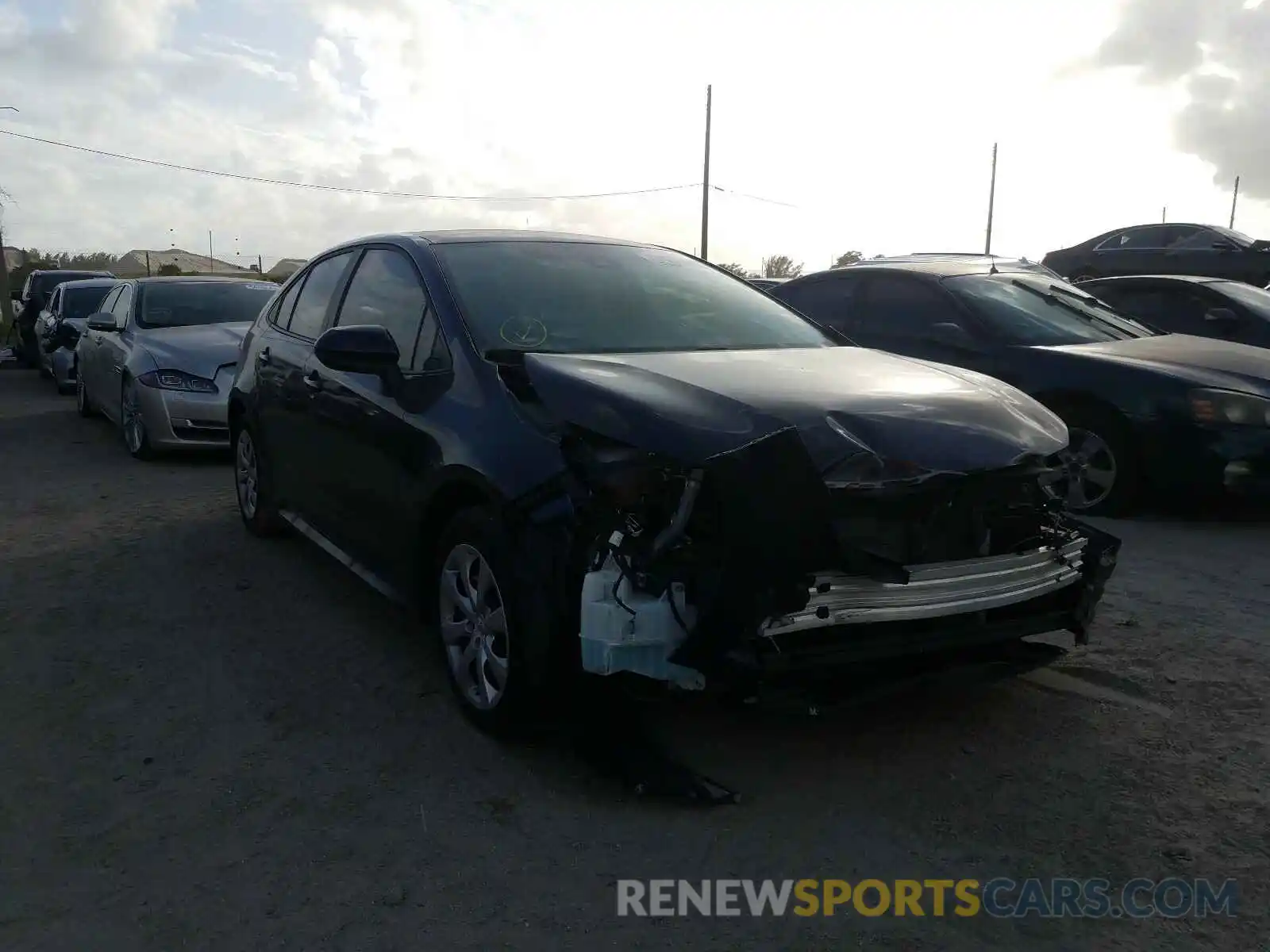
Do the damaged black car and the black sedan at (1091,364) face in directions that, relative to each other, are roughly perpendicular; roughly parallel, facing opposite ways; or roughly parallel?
roughly parallel

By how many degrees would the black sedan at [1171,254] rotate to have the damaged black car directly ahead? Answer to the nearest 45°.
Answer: approximately 90° to its right

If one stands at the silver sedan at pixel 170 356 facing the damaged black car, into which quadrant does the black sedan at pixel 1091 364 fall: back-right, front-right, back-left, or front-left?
front-left

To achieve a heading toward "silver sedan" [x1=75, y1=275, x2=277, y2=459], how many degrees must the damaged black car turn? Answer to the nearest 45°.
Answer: approximately 180°

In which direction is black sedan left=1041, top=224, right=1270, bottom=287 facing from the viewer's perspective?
to the viewer's right

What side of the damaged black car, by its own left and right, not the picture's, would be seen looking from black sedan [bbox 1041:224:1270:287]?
left

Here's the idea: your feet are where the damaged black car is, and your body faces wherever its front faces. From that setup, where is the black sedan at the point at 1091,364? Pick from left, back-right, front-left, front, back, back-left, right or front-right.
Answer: left

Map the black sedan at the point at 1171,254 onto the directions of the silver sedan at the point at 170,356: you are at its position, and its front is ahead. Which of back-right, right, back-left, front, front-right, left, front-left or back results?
front-left

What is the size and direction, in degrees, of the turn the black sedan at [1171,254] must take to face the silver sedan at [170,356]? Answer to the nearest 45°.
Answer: approximately 135° to its right

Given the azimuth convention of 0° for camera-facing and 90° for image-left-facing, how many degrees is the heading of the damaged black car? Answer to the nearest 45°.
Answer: approximately 315°

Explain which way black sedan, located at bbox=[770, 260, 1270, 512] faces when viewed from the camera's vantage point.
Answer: facing the viewer and to the right of the viewer
